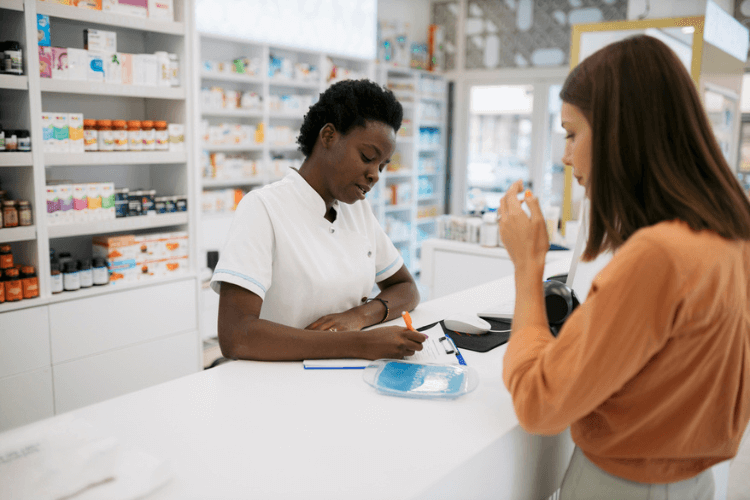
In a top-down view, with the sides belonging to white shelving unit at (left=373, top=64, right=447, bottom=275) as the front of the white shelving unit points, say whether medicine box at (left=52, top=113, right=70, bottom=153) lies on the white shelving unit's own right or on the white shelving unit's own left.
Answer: on the white shelving unit's own right

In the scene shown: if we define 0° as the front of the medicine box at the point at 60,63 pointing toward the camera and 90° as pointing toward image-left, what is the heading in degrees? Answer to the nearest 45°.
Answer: approximately 0°

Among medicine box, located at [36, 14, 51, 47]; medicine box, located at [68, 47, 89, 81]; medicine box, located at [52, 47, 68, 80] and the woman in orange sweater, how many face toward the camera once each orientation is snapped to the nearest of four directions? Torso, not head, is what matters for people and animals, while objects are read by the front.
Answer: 3

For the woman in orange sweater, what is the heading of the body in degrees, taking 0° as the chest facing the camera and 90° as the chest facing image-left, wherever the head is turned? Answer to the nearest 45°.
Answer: approximately 135°

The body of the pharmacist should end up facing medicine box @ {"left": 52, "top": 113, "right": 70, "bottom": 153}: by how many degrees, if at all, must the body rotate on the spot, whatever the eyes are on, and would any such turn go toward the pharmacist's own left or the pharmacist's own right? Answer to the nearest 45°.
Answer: approximately 180°

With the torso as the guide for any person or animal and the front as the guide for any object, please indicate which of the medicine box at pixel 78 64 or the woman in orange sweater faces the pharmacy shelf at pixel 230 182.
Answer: the woman in orange sweater

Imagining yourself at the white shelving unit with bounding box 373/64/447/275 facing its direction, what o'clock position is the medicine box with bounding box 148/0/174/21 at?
The medicine box is roughly at 2 o'clock from the white shelving unit.

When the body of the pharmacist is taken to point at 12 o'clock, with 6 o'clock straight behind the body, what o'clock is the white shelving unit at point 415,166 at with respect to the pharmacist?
The white shelving unit is roughly at 8 o'clock from the pharmacist.

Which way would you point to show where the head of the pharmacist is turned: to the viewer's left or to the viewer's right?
to the viewer's right

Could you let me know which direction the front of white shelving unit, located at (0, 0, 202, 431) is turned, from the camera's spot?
facing the viewer and to the right of the viewer
